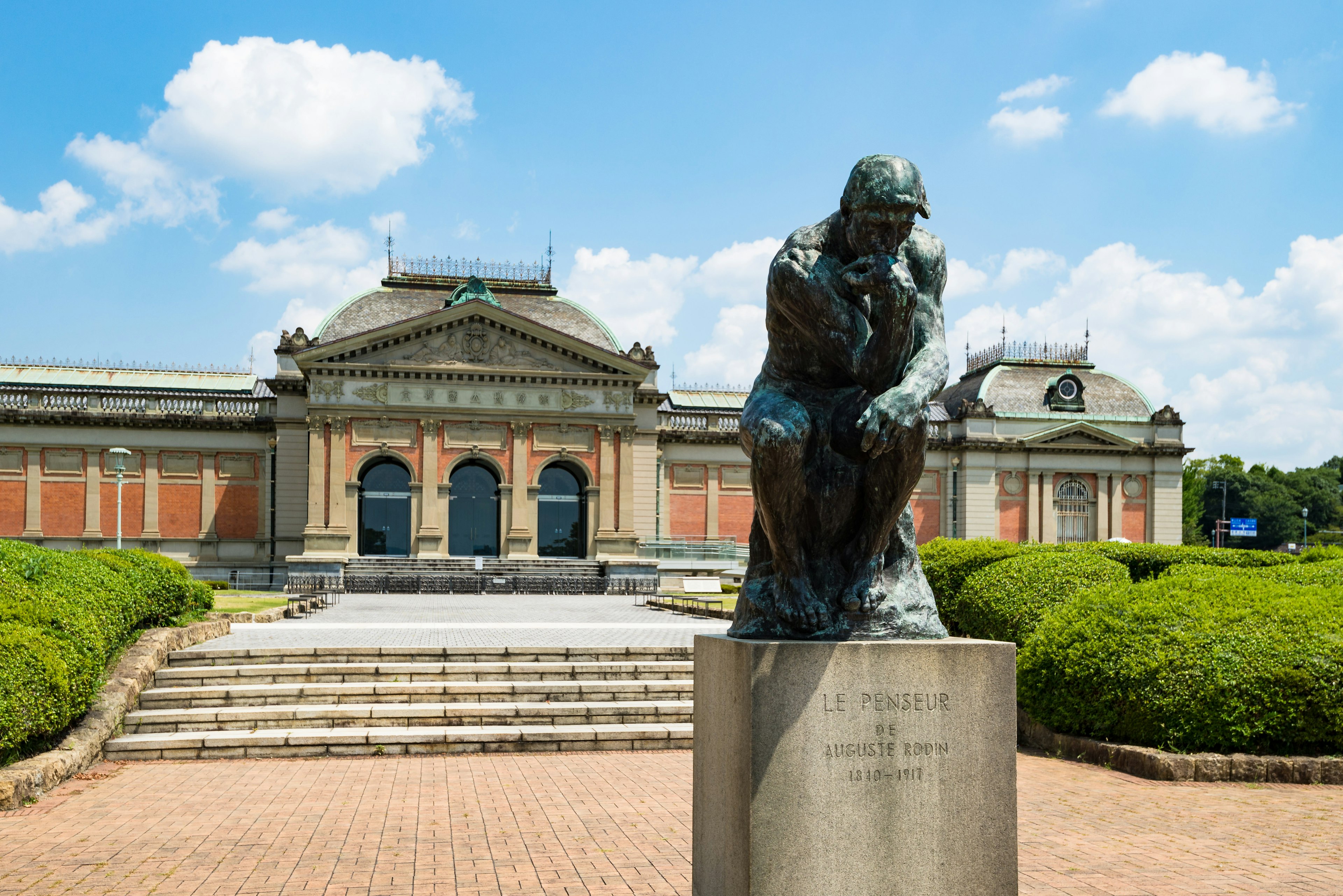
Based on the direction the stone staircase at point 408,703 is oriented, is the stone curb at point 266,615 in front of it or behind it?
behind

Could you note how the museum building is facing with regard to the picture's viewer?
facing the viewer

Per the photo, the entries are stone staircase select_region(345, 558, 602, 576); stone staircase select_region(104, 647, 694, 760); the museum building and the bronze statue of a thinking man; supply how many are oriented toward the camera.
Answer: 4

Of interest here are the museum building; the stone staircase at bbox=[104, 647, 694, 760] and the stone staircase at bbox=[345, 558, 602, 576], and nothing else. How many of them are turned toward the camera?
3

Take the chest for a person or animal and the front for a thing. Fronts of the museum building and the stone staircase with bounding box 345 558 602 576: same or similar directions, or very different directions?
same or similar directions

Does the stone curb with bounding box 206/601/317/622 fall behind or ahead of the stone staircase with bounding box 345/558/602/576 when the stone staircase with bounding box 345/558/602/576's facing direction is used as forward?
ahead

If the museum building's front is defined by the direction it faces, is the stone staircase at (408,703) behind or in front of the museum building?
in front

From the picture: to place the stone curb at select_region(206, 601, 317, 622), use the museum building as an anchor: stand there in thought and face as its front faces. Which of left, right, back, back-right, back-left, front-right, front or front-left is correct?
front

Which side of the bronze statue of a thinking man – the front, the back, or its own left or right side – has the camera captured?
front

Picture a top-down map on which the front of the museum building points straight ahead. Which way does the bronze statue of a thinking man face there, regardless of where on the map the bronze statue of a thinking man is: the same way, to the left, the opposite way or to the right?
the same way

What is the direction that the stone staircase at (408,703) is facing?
toward the camera

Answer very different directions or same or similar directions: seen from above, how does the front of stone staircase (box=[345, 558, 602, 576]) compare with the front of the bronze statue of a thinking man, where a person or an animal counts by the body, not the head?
same or similar directions

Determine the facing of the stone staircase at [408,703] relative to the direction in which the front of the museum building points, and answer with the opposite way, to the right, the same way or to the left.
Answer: the same way
